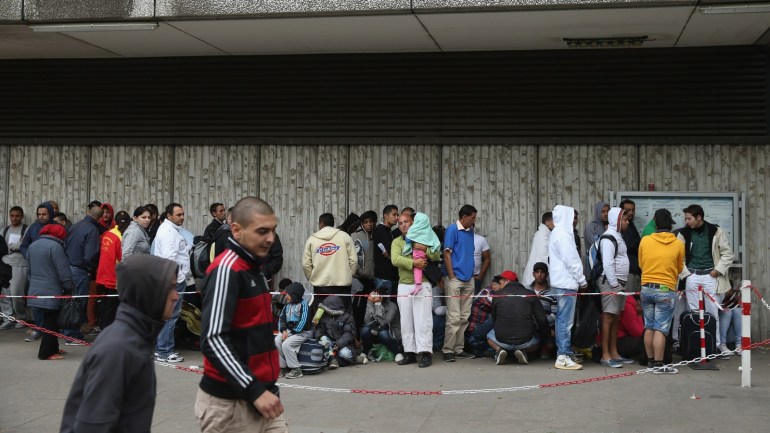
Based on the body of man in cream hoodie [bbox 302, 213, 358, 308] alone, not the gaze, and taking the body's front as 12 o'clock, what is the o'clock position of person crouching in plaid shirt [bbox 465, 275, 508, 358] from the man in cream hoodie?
The person crouching in plaid shirt is roughly at 3 o'clock from the man in cream hoodie.

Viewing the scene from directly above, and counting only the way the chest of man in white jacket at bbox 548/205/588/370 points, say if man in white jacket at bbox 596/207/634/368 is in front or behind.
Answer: in front

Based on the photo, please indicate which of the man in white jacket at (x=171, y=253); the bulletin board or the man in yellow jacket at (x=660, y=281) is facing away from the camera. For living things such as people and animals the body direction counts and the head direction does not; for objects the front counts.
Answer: the man in yellow jacket

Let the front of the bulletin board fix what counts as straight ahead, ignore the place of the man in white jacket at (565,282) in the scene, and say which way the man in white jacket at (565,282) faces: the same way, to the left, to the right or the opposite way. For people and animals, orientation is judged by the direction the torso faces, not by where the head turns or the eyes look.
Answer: to the left

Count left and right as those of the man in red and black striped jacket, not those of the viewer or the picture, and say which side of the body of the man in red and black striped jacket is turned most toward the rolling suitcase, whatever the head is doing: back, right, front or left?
left
